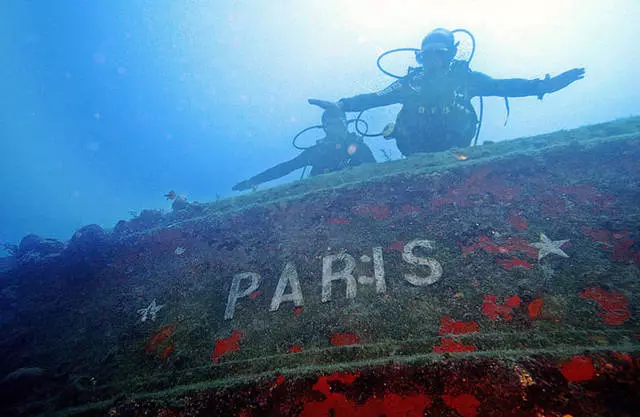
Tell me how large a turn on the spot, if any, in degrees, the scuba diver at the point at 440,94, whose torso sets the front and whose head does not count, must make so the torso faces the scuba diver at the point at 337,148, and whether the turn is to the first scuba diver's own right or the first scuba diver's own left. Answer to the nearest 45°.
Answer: approximately 90° to the first scuba diver's own right

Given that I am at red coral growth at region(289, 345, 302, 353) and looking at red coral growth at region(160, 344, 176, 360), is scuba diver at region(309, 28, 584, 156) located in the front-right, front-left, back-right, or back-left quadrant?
back-right

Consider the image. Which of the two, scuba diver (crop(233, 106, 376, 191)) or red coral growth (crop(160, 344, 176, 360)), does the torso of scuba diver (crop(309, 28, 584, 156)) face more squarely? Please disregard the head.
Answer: the red coral growth

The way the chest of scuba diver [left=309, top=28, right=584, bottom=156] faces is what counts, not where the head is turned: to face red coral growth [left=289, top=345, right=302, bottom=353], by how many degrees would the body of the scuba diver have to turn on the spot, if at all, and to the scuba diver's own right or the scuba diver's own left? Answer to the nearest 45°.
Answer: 0° — they already face it

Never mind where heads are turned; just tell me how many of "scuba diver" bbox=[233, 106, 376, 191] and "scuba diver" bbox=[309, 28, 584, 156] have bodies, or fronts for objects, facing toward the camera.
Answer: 2

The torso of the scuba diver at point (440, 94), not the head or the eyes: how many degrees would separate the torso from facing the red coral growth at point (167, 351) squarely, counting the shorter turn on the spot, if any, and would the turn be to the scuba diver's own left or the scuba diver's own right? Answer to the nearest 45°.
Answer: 0° — they already face it

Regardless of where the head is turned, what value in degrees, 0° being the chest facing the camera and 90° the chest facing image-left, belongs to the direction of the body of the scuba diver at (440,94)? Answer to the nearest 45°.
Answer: approximately 0°

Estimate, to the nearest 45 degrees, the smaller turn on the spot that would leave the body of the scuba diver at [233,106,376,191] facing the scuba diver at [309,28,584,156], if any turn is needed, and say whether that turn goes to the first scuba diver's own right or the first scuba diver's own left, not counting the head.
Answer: approximately 45° to the first scuba diver's own left
